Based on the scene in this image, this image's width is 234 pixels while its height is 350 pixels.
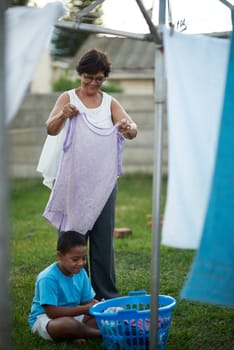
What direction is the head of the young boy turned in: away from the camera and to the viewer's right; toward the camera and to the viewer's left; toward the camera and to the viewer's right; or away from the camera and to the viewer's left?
toward the camera and to the viewer's right

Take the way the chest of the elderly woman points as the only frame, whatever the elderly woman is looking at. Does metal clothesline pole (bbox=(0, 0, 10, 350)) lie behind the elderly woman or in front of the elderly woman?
in front

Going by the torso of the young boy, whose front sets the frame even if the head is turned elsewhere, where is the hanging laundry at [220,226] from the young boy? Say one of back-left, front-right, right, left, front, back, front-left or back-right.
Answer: front

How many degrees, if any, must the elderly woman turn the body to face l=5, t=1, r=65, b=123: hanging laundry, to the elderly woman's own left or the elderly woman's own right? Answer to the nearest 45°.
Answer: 0° — they already face it

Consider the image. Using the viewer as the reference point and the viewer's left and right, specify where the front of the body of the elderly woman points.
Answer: facing the viewer

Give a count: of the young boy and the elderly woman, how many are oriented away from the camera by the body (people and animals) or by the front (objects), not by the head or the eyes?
0

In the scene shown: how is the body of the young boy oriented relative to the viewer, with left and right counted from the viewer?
facing the viewer and to the right of the viewer
